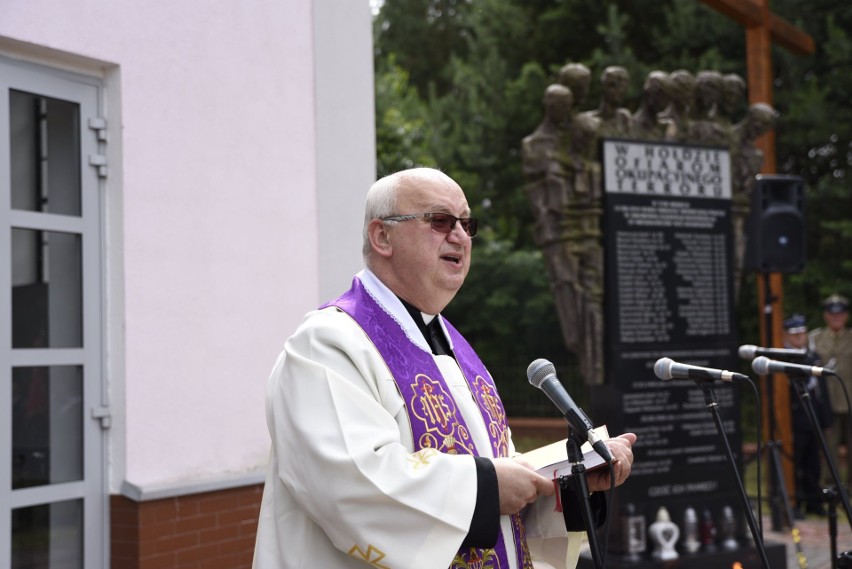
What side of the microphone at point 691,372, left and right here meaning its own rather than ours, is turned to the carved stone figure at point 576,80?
right

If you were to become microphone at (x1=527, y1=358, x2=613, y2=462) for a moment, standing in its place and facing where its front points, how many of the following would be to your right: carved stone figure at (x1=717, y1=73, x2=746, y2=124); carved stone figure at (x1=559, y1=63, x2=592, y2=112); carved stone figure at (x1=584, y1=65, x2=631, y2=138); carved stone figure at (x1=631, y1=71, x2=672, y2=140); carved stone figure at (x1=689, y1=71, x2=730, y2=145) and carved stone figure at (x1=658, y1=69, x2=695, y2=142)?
6

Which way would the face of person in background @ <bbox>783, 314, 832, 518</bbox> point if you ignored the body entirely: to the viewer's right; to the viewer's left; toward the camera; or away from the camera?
toward the camera

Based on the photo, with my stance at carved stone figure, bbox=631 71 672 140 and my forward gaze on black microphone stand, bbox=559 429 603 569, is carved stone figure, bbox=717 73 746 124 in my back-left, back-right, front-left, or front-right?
back-left

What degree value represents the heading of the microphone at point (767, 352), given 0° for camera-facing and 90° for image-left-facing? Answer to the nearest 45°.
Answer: approximately 90°

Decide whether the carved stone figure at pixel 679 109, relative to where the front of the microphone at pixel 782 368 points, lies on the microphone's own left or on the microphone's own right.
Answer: on the microphone's own right

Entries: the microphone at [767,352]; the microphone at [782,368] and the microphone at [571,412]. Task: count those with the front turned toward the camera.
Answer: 0

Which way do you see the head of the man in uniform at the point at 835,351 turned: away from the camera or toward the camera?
toward the camera

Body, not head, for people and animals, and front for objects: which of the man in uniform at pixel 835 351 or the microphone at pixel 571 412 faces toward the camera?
the man in uniform

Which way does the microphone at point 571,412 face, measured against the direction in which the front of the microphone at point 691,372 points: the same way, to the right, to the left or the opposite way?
the same way

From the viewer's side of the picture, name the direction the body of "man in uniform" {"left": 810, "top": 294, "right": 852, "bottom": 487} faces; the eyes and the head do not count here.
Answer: toward the camera

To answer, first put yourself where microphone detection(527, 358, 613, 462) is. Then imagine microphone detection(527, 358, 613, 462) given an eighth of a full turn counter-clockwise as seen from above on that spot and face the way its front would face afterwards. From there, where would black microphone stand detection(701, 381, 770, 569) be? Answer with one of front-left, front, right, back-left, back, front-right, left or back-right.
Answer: back

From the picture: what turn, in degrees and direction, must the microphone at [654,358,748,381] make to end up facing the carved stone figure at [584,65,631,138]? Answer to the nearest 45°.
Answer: approximately 90° to its right

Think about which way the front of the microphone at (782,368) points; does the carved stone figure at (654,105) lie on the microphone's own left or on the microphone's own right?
on the microphone's own right

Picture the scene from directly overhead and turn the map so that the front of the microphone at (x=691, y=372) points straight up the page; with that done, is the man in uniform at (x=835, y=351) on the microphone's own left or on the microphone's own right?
on the microphone's own right

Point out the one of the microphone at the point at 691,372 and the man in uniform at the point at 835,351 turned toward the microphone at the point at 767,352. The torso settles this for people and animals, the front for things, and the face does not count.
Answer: the man in uniform

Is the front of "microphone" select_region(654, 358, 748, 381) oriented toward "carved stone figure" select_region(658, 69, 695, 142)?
no

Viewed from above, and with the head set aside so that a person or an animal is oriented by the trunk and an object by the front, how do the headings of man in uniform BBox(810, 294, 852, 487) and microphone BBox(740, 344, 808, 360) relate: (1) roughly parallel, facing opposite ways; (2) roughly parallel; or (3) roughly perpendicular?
roughly perpendicular
